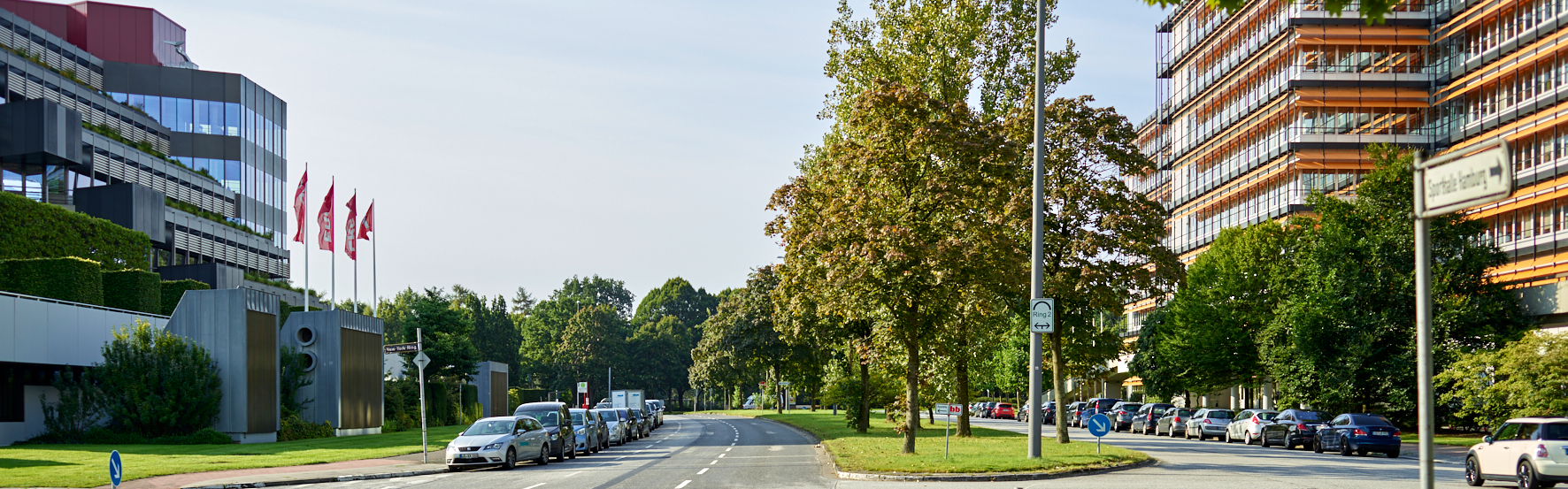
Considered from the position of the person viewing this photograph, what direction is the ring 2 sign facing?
facing the viewer

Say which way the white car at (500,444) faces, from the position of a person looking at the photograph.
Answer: facing the viewer and to the left of the viewer

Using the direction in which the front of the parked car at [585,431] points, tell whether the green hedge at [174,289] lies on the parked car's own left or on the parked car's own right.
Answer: on the parked car's own right

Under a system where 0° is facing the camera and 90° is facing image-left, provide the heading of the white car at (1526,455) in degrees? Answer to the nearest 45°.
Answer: approximately 135°

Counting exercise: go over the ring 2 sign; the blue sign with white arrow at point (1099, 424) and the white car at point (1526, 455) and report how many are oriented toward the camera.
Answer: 2

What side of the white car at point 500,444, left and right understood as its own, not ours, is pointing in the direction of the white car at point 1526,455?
left

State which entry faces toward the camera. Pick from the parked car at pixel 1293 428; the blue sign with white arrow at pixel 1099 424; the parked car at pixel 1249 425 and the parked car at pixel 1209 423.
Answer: the blue sign with white arrow

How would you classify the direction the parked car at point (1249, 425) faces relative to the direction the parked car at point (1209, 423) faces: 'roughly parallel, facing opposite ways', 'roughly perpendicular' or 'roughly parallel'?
roughly parallel
